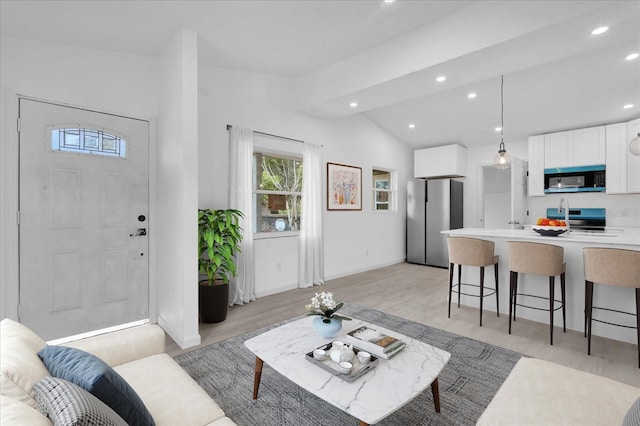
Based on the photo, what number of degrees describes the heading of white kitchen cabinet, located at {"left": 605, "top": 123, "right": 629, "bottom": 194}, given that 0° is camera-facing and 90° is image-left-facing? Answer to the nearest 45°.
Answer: approximately 0°

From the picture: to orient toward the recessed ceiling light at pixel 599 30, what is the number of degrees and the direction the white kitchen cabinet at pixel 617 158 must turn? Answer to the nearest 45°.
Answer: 0° — it already faces it

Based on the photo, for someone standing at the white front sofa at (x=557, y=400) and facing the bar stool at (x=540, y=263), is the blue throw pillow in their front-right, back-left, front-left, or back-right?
back-left

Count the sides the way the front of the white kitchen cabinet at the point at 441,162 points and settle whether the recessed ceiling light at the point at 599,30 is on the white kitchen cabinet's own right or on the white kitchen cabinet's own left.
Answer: on the white kitchen cabinet's own left

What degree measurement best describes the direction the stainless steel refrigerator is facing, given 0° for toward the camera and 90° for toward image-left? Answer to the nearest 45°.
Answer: approximately 45°
